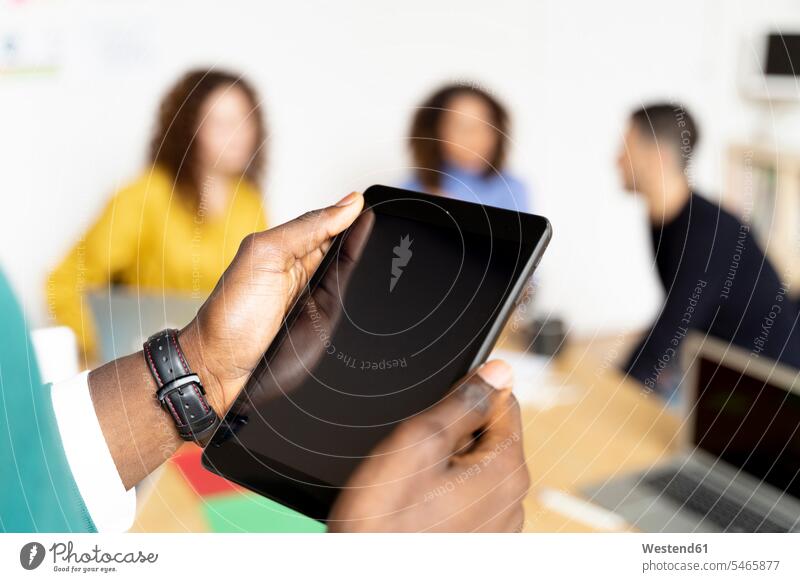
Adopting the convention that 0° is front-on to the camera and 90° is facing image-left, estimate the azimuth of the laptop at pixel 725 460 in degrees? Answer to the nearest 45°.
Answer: approximately 45°

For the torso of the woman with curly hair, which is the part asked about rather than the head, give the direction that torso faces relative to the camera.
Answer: toward the camera

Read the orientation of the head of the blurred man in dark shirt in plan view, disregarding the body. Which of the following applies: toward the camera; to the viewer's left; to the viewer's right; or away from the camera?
to the viewer's left

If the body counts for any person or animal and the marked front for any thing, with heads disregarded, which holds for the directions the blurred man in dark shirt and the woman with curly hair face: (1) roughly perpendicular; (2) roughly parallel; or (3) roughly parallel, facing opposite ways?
roughly perpendicular

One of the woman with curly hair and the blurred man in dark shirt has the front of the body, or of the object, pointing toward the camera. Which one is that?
the woman with curly hair

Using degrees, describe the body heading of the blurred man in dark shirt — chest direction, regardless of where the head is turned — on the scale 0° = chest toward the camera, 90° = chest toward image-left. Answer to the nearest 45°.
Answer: approximately 90°

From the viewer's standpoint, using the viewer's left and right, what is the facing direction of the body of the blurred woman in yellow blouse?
facing the viewer and to the right of the viewer

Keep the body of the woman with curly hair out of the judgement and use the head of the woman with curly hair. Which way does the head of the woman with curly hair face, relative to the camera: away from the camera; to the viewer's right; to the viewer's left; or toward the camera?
toward the camera
